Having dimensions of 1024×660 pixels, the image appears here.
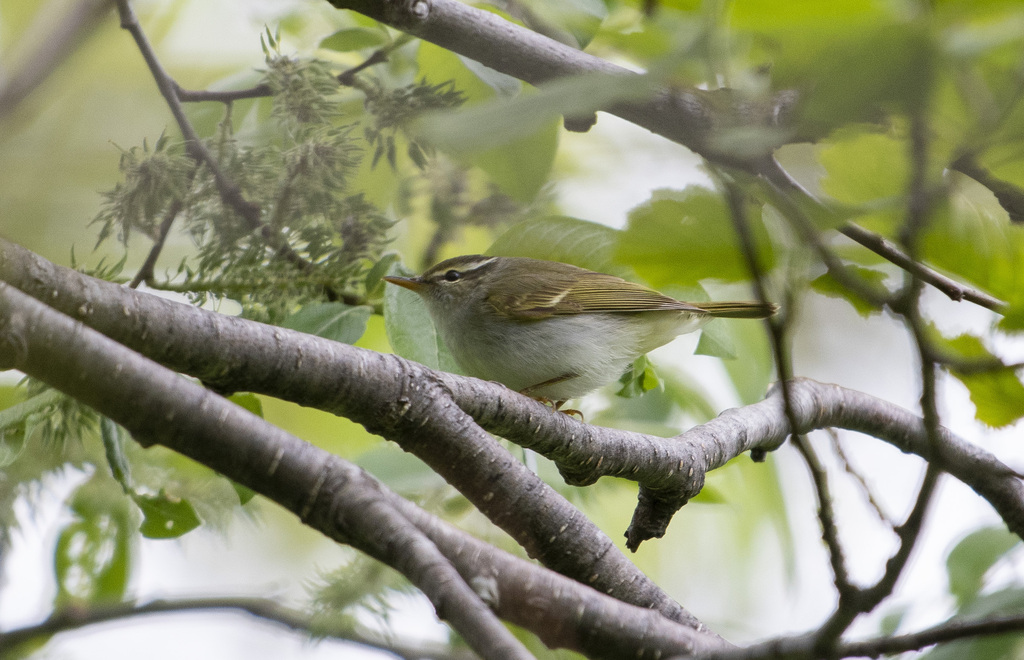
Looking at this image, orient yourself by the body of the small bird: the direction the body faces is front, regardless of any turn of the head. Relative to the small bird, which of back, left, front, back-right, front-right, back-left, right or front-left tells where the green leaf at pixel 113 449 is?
front-left

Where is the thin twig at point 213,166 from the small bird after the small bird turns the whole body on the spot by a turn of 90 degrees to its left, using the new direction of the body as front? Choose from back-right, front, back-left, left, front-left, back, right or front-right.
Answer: front-right

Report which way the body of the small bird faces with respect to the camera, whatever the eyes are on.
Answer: to the viewer's left
